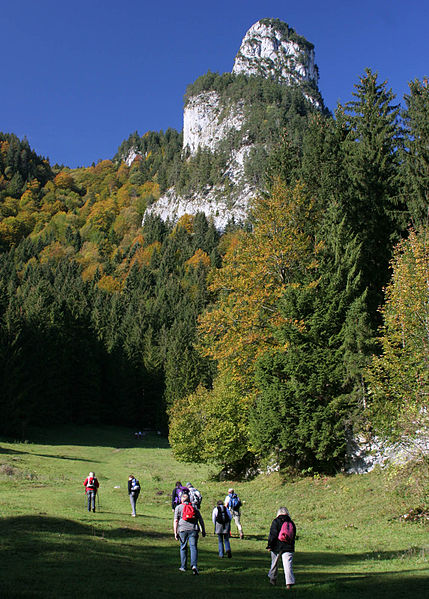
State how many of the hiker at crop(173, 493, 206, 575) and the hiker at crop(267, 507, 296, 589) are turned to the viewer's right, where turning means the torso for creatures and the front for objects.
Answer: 0

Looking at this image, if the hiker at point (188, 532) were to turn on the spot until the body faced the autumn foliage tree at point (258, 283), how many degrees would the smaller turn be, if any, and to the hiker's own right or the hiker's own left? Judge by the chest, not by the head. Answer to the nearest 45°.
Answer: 0° — they already face it

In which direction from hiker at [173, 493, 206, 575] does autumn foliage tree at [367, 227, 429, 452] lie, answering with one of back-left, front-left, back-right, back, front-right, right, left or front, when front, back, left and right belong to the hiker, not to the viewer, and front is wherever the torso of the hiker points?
front-right

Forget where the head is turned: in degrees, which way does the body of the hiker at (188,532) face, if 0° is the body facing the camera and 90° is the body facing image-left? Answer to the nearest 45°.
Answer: approximately 180°

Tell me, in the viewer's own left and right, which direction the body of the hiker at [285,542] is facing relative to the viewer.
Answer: facing away from the viewer and to the left of the viewer

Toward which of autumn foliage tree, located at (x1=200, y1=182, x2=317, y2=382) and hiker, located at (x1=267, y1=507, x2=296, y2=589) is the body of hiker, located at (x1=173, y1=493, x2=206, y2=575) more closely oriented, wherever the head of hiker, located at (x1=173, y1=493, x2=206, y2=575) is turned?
the autumn foliage tree

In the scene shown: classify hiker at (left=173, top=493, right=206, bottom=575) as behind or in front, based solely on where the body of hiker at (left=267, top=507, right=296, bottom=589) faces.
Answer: in front

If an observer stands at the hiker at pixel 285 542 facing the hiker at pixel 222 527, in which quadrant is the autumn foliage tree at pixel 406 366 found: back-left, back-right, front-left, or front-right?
front-right
